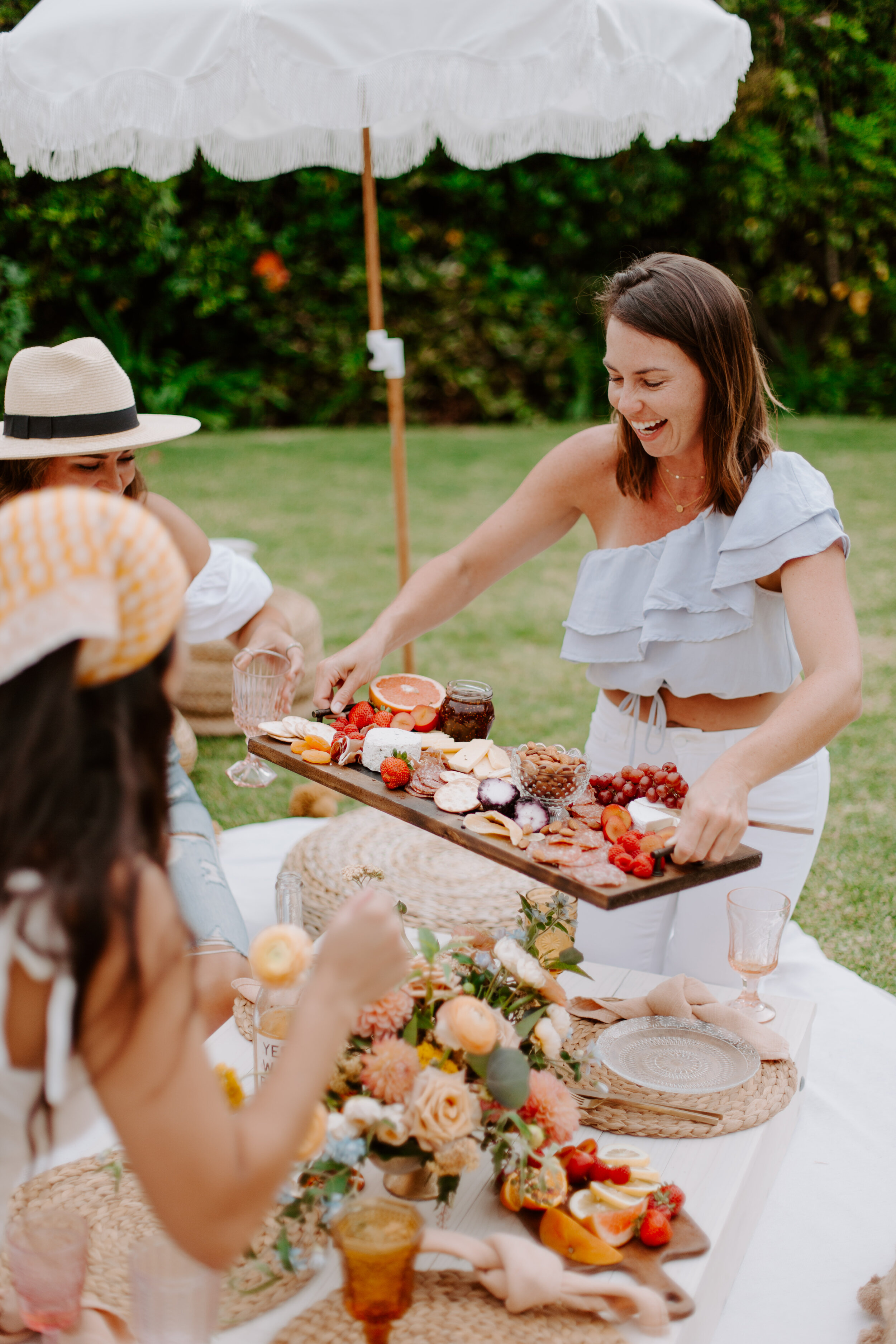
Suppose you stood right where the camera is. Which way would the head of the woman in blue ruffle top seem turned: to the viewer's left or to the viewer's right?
to the viewer's left

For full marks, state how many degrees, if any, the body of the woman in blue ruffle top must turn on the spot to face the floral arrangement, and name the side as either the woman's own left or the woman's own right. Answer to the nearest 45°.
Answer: approximately 45° to the woman's own left

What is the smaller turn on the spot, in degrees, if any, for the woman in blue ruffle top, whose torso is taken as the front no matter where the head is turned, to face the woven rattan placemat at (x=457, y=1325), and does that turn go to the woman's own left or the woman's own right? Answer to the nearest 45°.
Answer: approximately 45° to the woman's own left

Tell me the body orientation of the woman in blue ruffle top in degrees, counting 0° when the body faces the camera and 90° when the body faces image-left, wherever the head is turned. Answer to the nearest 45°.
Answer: approximately 45°
